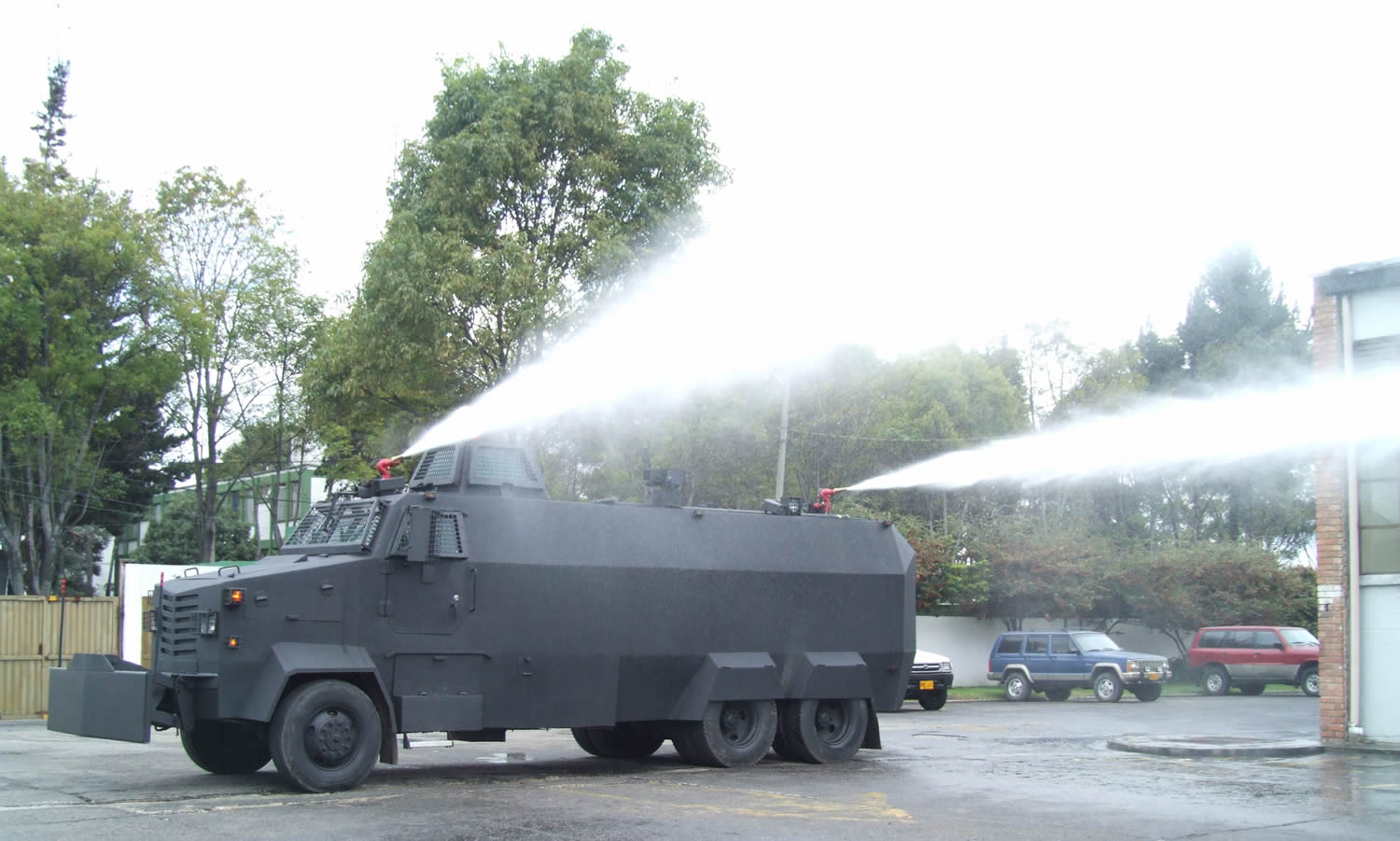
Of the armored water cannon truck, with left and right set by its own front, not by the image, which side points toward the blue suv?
back

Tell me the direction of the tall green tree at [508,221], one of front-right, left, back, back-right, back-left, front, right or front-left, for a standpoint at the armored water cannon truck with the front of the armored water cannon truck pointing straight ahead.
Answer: back-right

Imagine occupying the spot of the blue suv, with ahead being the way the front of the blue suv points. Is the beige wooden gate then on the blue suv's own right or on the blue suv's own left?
on the blue suv's own right

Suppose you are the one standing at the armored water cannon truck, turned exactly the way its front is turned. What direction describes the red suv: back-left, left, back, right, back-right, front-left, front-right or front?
back

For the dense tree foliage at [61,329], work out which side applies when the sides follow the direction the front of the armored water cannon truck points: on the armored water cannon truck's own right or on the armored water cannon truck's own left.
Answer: on the armored water cannon truck's own right

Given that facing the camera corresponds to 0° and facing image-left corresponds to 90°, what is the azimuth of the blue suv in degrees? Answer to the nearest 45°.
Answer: approximately 315°
